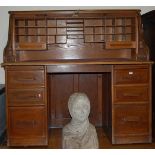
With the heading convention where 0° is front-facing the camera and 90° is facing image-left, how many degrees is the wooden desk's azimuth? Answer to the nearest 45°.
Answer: approximately 0°

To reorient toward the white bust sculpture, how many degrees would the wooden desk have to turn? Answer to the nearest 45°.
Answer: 0° — it already faces it
